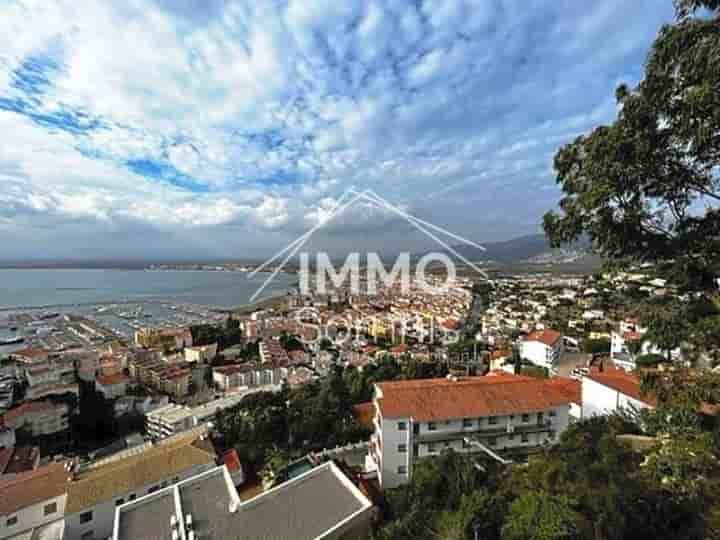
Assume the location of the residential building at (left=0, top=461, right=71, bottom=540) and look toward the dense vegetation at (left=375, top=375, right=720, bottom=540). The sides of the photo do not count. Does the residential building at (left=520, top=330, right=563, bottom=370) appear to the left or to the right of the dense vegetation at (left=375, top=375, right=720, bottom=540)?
left

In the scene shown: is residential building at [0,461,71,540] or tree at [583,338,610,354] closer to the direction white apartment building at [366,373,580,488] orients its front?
the residential building

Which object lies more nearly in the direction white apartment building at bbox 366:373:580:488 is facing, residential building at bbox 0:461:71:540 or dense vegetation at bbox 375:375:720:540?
the dense vegetation

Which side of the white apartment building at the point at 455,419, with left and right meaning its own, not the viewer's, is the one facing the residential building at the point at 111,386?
right

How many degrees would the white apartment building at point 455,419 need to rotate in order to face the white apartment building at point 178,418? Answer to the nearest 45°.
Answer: approximately 90° to its right

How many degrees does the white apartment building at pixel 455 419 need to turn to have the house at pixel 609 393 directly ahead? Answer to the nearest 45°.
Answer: approximately 135° to its left

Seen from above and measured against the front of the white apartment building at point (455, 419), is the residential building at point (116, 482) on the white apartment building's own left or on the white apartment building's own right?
on the white apartment building's own right

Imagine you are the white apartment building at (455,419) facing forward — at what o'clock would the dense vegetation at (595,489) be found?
The dense vegetation is roughly at 11 o'clock from the white apartment building.

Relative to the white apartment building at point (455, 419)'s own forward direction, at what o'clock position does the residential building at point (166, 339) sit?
The residential building is roughly at 4 o'clock from the white apartment building.

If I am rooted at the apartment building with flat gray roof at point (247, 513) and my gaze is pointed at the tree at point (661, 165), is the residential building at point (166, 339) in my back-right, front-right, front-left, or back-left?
back-left

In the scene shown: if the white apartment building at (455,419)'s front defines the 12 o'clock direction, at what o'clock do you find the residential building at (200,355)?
The residential building is roughly at 4 o'clock from the white apartment building.

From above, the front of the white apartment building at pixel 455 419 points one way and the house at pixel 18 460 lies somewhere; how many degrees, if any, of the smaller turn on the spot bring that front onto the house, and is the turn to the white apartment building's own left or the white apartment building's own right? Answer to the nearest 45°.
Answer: approximately 90° to the white apartment building's own right

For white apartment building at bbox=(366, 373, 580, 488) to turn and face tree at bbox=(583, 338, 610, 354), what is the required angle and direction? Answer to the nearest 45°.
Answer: approximately 135° to its left

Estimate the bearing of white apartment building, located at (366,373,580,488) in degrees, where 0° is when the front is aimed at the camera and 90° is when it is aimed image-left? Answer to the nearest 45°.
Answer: approximately 0°
